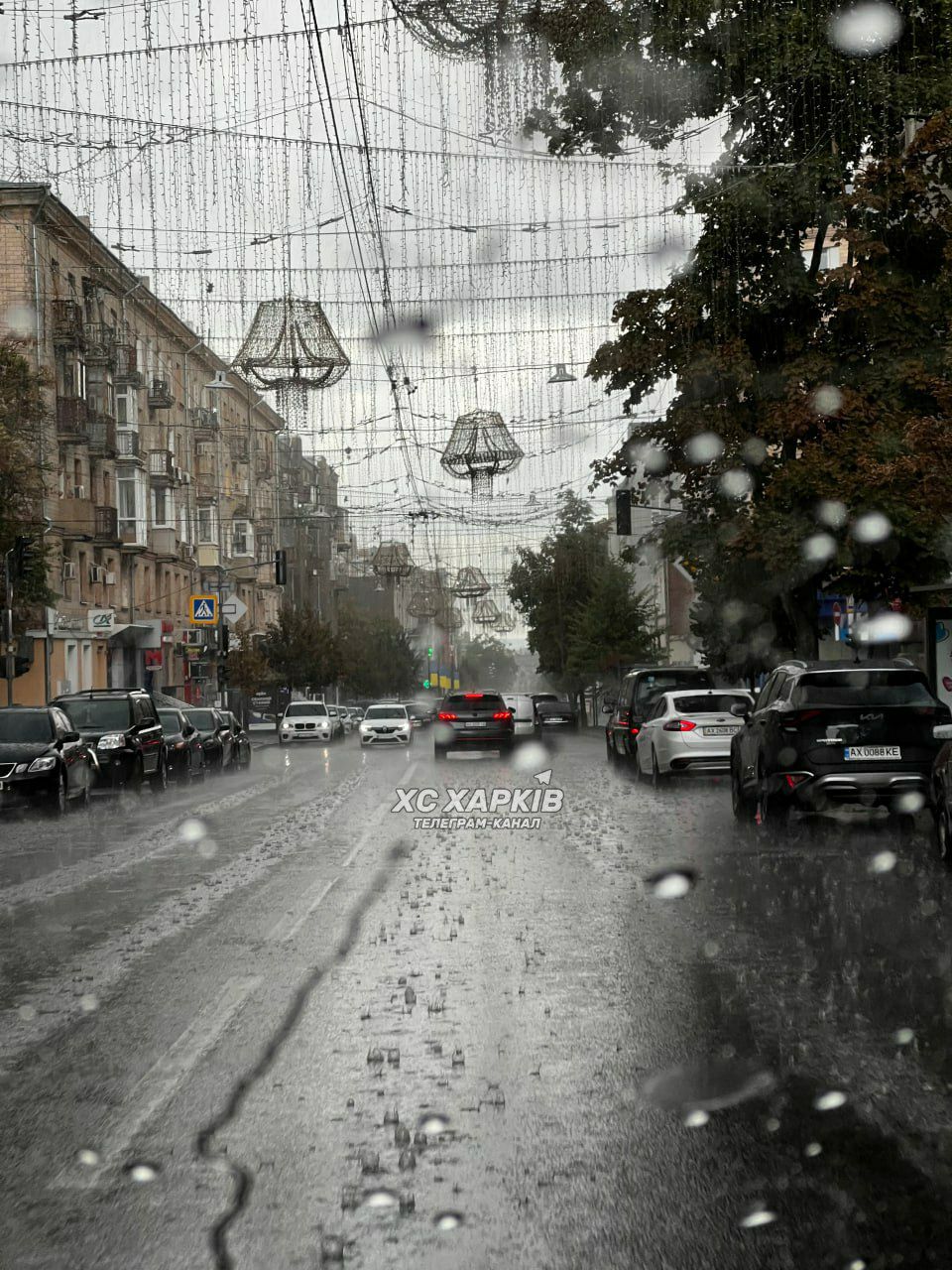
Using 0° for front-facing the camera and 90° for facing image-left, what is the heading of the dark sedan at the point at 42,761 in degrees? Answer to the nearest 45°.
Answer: approximately 0°

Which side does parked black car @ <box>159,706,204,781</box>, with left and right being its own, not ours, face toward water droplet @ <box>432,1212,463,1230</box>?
front

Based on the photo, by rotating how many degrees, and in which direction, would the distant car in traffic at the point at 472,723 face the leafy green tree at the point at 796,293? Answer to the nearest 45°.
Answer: approximately 135° to its right

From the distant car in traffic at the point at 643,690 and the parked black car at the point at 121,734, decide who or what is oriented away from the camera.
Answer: the distant car in traffic

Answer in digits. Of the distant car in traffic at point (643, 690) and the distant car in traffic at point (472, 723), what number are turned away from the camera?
2

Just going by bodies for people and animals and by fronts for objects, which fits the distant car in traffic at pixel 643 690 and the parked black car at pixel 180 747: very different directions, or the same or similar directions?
very different directions

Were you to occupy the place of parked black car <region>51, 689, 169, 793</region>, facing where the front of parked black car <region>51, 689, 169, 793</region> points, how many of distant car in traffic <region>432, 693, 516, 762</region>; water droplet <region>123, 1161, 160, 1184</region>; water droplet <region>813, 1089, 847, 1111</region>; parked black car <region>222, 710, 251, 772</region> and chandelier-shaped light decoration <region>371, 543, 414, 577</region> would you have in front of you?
2

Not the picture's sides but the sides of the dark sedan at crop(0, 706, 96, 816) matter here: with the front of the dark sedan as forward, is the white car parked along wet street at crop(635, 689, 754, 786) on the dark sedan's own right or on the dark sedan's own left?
on the dark sedan's own left

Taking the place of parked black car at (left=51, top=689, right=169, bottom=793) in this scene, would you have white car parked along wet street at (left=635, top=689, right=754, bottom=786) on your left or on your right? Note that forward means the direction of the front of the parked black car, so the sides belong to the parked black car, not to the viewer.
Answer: on your left

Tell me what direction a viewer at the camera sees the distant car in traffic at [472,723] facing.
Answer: facing away from the viewer

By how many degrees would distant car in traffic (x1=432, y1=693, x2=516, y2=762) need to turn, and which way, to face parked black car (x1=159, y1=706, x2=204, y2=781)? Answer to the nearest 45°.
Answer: approximately 135° to its left

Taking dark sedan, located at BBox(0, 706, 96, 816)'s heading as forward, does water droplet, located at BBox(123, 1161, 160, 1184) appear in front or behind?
in front
